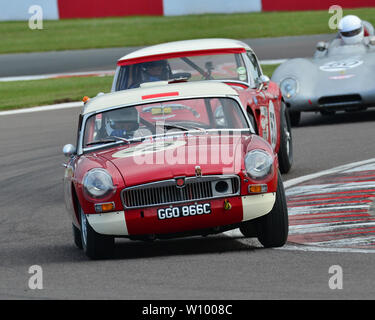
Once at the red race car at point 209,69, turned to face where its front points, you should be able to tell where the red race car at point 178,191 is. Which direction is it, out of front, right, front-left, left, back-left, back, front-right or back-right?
front-left

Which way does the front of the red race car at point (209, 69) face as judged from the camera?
facing the viewer and to the left of the viewer

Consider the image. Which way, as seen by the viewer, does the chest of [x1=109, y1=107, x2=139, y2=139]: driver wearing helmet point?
toward the camera

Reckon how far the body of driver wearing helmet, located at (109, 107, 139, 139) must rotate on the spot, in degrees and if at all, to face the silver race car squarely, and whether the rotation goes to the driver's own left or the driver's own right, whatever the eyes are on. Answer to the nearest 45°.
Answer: approximately 135° to the driver's own left

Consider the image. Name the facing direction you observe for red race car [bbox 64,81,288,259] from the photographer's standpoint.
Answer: facing the viewer

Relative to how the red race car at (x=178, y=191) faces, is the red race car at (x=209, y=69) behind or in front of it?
behind
